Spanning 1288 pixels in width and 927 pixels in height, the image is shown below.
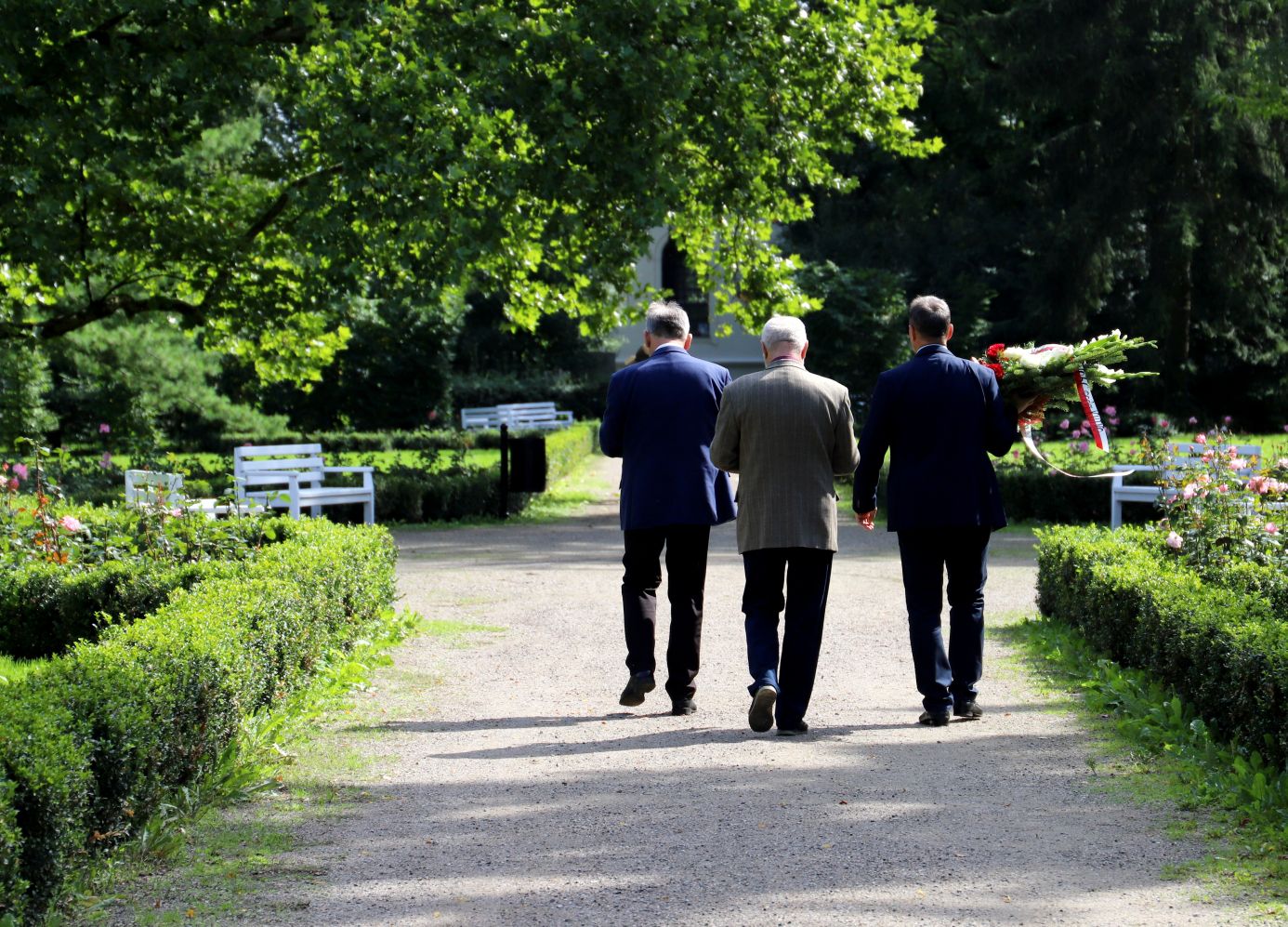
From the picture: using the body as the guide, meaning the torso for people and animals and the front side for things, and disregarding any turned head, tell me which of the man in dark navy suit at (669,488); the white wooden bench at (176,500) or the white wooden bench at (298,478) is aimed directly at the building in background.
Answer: the man in dark navy suit

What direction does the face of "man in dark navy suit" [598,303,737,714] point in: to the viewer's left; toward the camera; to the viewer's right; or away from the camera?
away from the camera

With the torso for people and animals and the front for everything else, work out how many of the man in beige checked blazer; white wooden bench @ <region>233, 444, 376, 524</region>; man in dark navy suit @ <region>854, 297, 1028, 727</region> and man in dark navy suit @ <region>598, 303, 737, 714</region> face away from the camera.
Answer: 3

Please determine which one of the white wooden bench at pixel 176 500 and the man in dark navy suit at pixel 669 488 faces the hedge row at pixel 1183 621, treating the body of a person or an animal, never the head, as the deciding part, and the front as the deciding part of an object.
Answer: the white wooden bench

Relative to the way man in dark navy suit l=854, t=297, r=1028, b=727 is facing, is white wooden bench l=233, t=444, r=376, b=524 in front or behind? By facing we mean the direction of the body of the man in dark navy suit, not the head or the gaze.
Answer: in front

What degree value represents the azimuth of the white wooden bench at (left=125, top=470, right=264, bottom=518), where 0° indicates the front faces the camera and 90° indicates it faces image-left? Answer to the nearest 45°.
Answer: approximately 315°

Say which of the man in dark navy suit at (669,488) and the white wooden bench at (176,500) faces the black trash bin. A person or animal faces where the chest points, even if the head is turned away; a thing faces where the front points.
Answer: the man in dark navy suit

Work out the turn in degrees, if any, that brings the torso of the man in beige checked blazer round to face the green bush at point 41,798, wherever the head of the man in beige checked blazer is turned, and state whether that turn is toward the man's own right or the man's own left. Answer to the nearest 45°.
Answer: approximately 135° to the man's own left

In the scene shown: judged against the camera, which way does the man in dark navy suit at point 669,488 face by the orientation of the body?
away from the camera

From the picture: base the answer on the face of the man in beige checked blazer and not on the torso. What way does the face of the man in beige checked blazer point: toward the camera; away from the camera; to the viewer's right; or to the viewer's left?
away from the camera

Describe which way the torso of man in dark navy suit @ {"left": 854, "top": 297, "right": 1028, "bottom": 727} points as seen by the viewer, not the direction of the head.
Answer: away from the camera

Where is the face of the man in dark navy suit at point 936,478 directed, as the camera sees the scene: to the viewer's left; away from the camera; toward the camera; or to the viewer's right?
away from the camera

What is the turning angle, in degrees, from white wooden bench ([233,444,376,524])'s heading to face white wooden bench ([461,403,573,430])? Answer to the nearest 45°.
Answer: approximately 135° to its left

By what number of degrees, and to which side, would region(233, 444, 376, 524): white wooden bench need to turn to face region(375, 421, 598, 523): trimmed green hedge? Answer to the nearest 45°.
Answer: approximately 90° to its left

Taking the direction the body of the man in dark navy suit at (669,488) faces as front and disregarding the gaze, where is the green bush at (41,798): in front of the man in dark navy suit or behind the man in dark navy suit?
behind

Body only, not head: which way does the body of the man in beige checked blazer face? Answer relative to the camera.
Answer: away from the camera

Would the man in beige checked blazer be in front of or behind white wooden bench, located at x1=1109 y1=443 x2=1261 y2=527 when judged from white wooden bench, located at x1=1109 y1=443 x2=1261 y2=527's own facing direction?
in front
